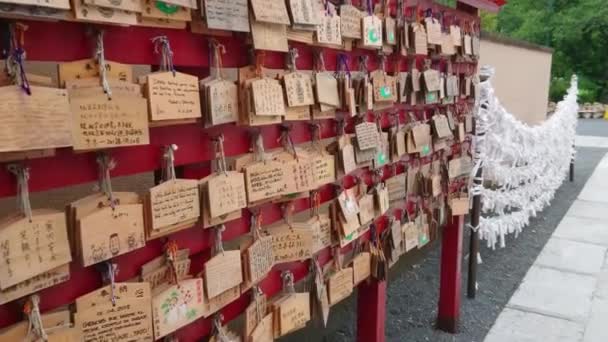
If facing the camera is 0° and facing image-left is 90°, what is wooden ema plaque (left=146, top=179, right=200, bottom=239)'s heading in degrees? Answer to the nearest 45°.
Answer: approximately 315°

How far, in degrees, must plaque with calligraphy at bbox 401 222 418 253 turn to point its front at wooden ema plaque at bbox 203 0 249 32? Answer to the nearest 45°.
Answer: approximately 45° to its right

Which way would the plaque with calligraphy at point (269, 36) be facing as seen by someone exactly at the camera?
facing the viewer and to the right of the viewer

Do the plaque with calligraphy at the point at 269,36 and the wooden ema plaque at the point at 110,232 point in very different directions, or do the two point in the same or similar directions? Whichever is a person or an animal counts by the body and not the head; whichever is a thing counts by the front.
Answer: same or similar directions

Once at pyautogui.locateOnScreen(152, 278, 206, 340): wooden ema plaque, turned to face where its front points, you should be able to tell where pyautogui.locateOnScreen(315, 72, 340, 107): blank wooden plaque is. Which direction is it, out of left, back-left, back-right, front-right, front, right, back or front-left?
left

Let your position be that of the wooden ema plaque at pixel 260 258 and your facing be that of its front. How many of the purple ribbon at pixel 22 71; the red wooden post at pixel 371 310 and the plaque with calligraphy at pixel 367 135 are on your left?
2

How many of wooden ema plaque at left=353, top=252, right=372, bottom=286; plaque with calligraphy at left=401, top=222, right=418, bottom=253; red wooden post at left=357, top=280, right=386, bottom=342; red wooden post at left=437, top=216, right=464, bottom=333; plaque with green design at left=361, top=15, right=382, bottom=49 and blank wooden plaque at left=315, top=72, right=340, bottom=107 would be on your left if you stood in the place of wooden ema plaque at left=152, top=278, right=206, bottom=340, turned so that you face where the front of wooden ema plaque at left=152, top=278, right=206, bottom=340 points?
6

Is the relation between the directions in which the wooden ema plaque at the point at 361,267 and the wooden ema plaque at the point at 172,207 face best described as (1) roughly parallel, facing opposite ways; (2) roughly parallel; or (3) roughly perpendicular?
roughly parallel
